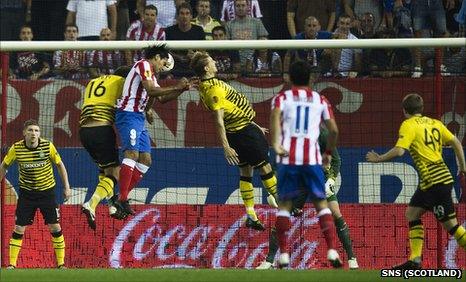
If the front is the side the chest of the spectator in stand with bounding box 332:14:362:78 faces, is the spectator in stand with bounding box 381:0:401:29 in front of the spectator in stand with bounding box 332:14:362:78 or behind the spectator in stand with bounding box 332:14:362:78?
behind

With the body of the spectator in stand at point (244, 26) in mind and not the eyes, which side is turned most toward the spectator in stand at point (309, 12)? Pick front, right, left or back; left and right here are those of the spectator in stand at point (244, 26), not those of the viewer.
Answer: left

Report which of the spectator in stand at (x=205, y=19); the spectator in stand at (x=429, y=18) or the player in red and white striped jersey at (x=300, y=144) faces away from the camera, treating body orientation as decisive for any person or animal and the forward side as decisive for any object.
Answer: the player in red and white striped jersey

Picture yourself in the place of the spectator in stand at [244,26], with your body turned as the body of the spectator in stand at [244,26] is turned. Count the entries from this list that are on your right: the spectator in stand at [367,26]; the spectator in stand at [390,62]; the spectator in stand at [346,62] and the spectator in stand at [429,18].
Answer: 0

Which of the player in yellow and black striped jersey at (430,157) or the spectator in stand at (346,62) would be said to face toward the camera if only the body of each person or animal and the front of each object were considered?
the spectator in stand

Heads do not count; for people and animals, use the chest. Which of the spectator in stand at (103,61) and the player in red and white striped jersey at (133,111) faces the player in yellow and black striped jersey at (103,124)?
the spectator in stand

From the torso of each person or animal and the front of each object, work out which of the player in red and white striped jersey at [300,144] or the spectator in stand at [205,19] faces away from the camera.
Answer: the player in red and white striped jersey

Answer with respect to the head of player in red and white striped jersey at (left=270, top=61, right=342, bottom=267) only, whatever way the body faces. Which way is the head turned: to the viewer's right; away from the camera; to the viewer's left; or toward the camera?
away from the camera

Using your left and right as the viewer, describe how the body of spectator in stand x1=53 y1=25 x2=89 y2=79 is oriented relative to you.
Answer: facing the viewer

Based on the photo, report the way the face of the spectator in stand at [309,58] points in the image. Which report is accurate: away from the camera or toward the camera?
toward the camera

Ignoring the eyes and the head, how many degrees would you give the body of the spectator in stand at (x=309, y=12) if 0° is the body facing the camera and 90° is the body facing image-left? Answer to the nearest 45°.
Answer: approximately 0°

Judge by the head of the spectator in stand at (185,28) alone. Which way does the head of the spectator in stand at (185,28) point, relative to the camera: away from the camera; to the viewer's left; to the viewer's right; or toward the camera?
toward the camera

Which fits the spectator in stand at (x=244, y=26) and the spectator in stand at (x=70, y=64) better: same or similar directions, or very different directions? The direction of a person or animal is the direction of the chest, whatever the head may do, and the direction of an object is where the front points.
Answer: same or similar directions

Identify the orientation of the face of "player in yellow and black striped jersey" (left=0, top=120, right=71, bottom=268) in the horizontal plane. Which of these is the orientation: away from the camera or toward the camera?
toward the camera

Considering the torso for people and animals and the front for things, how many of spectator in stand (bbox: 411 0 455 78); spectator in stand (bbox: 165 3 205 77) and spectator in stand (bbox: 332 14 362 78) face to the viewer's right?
0

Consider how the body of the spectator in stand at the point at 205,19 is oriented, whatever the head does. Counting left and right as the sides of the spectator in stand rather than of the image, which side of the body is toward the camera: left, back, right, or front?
front
